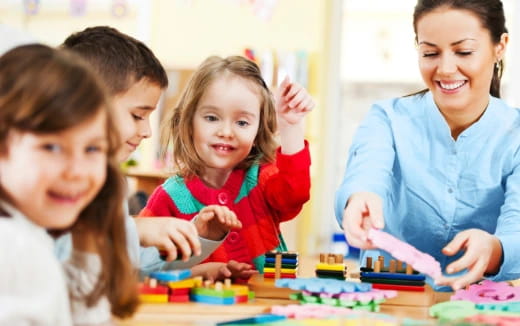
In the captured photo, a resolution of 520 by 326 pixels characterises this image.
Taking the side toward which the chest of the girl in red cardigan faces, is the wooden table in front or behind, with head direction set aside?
in front

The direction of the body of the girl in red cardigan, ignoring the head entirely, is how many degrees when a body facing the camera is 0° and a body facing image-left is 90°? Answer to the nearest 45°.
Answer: approximately 0°

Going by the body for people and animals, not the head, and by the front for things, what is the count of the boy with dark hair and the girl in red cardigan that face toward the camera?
1

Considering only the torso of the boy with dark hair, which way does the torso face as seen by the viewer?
to the viewer's right

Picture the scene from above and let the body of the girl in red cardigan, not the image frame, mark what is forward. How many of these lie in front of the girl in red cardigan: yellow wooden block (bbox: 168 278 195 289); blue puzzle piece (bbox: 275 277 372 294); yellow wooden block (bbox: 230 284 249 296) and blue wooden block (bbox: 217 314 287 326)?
4

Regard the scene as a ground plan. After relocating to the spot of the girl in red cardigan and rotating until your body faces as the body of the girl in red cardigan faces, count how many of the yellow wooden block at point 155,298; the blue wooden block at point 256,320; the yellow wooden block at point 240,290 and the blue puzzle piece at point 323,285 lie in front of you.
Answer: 4

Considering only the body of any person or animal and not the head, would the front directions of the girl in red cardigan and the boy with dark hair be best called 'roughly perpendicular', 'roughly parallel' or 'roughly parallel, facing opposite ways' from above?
roughly perpendicular

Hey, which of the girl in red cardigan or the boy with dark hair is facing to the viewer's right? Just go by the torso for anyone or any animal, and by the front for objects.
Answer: the boy with dark hair
